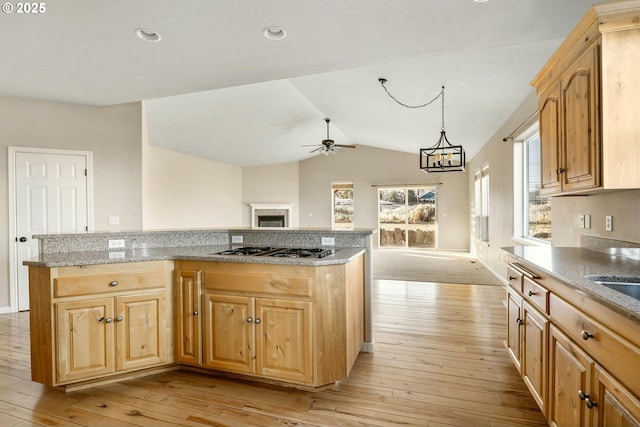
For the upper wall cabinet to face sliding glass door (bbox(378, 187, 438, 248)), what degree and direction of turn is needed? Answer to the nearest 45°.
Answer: approximately 45° to its right

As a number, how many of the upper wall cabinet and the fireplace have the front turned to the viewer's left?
1

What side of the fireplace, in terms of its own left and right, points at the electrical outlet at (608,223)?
front

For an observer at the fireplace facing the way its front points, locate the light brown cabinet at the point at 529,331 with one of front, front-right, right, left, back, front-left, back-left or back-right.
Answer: front

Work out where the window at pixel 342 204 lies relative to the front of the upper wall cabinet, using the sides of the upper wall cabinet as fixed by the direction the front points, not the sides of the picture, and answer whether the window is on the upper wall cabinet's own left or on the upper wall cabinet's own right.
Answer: on the upper wall cabinet's own right

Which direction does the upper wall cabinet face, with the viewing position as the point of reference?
facing to the left of the viewer

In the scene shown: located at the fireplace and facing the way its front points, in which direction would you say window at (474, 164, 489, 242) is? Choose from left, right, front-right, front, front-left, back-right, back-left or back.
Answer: front-left

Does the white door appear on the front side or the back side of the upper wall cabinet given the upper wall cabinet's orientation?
on the front side

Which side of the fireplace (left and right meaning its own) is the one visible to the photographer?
front

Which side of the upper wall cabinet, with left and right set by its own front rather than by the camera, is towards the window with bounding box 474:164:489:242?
right

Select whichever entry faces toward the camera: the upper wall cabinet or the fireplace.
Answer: the fireplace

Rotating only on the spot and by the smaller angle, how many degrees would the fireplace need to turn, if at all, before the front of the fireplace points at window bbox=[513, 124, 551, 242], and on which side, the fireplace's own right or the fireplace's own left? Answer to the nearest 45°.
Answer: approximately 45° to the fireplace's own left

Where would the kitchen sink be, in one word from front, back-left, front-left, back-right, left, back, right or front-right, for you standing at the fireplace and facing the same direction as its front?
front

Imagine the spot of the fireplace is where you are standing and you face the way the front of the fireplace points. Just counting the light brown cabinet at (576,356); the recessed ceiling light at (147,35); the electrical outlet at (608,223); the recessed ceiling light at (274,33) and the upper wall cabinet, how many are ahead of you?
5

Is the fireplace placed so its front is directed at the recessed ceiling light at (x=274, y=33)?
yes
